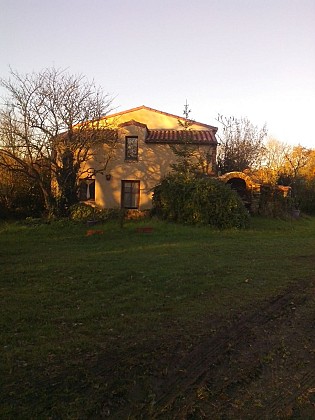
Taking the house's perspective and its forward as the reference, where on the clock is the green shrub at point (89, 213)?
The green shrub is roughly at 1 o'clock from the house.

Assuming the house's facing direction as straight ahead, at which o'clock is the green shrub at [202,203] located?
The green shrub is roughly at 11 o'clock from the house.

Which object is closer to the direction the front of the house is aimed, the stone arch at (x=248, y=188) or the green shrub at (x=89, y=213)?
the green shrub

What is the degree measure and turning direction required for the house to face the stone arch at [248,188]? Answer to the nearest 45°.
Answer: approximately 90° to its left

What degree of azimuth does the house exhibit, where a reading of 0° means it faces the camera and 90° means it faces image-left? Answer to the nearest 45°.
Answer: approximately 0°

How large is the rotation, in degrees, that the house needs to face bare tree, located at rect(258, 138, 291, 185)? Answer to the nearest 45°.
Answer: approximately 135° to its left
